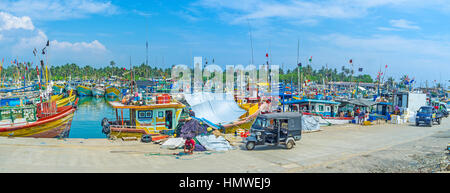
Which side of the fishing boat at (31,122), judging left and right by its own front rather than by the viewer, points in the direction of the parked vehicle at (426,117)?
front

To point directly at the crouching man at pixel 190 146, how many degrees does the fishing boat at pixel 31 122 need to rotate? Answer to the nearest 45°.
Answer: approximately 45° to its right

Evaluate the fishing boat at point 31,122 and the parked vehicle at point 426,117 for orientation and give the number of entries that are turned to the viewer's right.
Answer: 1

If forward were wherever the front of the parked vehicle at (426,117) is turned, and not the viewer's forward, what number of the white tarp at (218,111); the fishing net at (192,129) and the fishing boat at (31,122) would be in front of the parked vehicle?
3

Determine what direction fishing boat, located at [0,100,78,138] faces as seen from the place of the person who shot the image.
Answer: facing to the right of the viewer

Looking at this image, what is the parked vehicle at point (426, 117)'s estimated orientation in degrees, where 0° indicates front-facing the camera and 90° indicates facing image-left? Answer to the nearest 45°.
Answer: approximately 45°

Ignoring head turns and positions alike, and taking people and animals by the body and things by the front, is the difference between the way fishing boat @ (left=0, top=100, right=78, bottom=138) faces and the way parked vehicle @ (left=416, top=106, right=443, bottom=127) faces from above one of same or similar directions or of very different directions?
very different directions
